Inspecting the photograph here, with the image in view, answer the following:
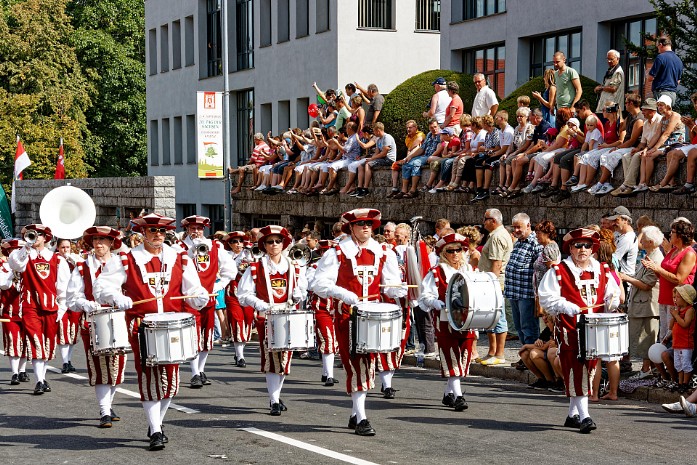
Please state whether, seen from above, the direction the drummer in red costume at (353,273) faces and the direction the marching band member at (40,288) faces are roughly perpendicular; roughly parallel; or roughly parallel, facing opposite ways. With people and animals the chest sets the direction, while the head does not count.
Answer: roughly parallel

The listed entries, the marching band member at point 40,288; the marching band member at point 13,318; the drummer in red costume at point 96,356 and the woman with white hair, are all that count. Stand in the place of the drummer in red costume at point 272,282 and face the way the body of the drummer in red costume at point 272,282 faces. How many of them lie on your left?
1

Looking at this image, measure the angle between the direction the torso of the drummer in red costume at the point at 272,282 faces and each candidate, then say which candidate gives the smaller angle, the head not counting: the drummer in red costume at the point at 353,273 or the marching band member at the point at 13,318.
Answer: the drummer in red costume

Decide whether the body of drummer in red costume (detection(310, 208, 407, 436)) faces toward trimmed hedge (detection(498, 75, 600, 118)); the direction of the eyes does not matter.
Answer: no

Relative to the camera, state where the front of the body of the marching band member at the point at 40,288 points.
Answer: toward the camera

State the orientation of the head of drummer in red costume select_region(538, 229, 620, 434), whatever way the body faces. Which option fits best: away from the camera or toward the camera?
toward the camera

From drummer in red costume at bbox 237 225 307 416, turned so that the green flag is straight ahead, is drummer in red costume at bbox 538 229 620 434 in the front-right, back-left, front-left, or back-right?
back-right

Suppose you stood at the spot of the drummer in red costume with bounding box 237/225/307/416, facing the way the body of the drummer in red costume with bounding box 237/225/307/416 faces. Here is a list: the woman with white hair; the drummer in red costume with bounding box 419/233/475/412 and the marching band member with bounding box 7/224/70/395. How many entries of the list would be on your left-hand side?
2

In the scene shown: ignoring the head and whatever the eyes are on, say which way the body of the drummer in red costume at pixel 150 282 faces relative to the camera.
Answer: toward the camera

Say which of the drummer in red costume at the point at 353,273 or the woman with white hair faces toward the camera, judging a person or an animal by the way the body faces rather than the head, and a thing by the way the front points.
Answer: the drummer in red costume

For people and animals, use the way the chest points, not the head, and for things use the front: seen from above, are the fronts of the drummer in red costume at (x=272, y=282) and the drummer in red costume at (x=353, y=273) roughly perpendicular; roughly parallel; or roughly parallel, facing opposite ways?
roughly parallel

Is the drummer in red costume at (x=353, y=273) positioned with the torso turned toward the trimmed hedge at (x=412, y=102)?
no

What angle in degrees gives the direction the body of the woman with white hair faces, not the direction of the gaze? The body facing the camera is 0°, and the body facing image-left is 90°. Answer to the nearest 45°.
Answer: approximately 90°

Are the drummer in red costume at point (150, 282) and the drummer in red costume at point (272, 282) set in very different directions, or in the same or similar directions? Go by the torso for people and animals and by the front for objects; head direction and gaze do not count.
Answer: same or similar directions

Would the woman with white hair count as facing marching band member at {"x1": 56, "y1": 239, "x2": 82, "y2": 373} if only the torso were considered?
yes

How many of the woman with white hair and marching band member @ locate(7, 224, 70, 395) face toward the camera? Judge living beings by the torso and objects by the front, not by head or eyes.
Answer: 1

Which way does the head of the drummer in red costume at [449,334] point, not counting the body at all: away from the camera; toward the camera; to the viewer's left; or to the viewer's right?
toward the camera

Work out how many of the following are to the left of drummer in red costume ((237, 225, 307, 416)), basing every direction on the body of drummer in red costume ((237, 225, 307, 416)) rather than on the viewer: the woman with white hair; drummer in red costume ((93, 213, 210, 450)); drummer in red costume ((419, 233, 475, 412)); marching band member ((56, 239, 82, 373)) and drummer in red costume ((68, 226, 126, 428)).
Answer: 2

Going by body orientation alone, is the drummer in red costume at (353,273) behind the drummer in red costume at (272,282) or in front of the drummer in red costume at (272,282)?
in front
